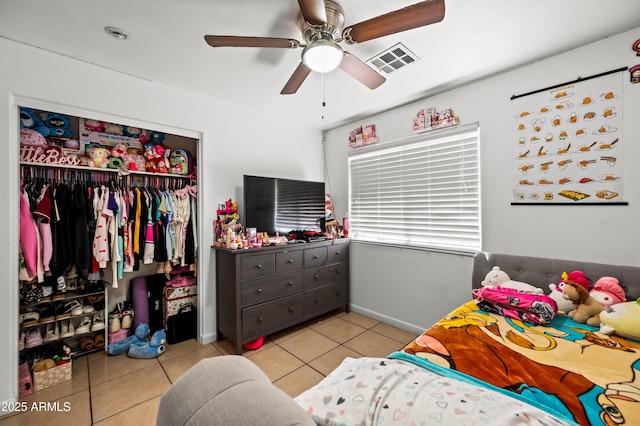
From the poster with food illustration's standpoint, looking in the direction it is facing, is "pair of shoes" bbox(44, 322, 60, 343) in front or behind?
in front

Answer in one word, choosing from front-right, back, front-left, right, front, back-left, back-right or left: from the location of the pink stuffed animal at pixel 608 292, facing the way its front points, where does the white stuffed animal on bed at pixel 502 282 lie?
front-right

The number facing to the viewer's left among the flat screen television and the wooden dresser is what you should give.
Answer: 0

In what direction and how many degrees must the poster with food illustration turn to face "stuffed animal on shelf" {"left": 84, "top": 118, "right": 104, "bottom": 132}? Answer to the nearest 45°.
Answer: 0° — it already faces it

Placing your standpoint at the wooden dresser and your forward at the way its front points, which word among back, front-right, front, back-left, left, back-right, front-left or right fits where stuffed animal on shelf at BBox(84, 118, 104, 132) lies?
back-right

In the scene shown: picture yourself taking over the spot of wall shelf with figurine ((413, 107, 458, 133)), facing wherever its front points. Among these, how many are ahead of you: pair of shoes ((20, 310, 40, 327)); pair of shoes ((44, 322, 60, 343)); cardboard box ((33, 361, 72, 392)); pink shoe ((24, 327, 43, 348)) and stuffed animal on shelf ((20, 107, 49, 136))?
5

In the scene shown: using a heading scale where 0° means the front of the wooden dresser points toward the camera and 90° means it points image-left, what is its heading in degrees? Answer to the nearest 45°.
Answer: approximately 315°

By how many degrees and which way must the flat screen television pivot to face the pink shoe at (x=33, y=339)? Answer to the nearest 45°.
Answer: approximately 135° to its right

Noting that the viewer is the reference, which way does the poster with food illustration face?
facing the viewer and to the left of the viewer

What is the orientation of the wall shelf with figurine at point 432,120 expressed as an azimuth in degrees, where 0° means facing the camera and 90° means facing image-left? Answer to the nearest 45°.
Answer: approximately 45°

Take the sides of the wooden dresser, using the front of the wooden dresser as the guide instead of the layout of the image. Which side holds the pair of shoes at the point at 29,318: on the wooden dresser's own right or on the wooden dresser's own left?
on the wooden dresser's own right

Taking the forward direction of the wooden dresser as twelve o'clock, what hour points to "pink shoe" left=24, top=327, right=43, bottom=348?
The pink shoe is roughly at 4 o'clock from the wooden dresser.

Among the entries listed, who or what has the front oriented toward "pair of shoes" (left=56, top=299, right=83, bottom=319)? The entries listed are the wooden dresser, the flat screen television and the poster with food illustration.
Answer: the poster with food illustration
